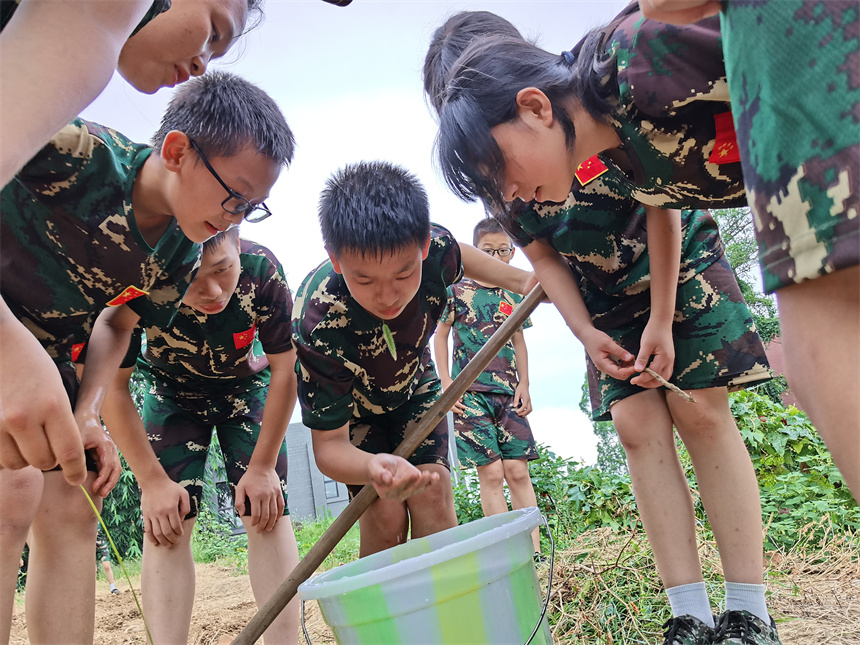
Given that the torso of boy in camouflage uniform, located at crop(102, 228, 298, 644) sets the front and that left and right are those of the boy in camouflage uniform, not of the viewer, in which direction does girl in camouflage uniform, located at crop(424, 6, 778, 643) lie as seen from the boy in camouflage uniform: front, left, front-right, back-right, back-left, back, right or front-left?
front-left

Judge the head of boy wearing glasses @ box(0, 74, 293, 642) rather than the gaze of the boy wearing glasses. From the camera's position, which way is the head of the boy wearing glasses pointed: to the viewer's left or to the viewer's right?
to the viewer's right

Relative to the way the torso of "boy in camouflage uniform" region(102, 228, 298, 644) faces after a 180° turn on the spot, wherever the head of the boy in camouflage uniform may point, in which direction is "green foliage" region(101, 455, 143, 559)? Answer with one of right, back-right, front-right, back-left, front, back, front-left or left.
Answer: front

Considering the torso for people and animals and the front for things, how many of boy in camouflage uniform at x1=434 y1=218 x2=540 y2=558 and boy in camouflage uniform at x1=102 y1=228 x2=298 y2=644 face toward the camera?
2

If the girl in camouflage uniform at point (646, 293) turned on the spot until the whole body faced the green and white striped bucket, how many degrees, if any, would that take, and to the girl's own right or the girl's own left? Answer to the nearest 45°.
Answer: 0° — they already face it

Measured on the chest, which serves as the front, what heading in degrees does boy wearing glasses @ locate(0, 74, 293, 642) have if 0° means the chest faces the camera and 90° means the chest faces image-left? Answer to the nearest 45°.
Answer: approximately 315°

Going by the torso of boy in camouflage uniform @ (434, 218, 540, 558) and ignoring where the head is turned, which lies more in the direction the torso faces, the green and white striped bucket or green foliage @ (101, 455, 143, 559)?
the green and white striped bucket

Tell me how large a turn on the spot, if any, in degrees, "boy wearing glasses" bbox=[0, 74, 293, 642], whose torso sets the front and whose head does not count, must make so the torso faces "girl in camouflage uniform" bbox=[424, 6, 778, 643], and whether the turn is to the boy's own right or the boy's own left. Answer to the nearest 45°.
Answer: approximately 45° to the boy's own left

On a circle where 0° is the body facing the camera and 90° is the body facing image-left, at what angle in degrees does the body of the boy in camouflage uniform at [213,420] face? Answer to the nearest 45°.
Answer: approximately 0°

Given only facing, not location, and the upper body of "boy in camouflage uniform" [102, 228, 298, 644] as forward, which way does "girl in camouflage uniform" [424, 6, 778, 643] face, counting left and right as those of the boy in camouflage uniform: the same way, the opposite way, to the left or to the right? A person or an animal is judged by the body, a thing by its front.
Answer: to the right

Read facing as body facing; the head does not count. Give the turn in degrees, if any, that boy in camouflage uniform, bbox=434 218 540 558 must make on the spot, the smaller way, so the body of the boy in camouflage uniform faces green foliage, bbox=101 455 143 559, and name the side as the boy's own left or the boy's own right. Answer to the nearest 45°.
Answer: approximately 135° to the boy's own right

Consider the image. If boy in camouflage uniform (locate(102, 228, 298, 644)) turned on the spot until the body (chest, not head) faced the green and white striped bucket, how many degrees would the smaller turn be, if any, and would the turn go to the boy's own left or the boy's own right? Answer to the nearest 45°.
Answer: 0° — they already face it

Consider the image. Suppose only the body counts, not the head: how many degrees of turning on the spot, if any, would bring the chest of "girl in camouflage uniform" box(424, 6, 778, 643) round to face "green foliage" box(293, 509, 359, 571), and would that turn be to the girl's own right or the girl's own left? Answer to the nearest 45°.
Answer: approximately 90° to the girl's own right

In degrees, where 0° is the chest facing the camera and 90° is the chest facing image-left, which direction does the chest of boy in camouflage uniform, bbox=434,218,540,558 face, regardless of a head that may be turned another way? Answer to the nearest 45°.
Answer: approximately 0°

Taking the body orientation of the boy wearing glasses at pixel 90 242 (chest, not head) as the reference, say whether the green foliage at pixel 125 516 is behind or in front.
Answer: behind
